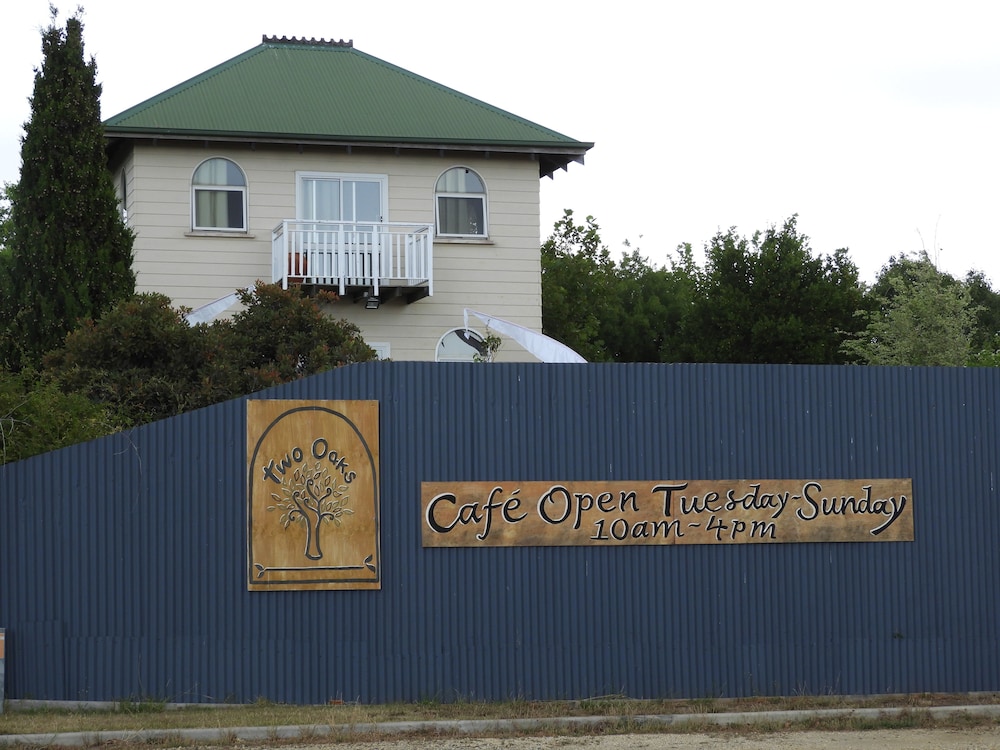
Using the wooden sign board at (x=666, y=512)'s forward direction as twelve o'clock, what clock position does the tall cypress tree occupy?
The tall cypress tree is roughly at 4 o'clock from the wooden sign board.

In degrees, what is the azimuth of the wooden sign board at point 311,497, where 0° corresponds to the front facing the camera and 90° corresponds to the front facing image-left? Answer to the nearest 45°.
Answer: approximately 0°

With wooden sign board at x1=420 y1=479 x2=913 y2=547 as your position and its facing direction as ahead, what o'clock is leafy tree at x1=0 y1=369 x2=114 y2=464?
The leafy tree is roughly at 3 o'clock from the wooden sign board.

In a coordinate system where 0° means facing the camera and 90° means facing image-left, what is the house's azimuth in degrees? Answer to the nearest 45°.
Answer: approximately 0°

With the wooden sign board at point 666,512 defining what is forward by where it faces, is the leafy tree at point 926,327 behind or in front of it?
behind

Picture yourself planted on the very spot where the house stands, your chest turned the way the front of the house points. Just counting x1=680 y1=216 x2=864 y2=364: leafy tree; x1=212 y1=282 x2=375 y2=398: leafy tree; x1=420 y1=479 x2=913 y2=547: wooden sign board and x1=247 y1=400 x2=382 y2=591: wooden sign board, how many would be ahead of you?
3

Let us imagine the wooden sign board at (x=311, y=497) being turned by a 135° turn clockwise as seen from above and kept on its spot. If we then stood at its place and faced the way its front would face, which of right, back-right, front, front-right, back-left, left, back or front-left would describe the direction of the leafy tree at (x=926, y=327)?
right

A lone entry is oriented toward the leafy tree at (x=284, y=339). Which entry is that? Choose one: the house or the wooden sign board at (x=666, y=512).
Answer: the house

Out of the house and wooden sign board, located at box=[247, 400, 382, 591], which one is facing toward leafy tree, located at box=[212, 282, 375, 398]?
the house
